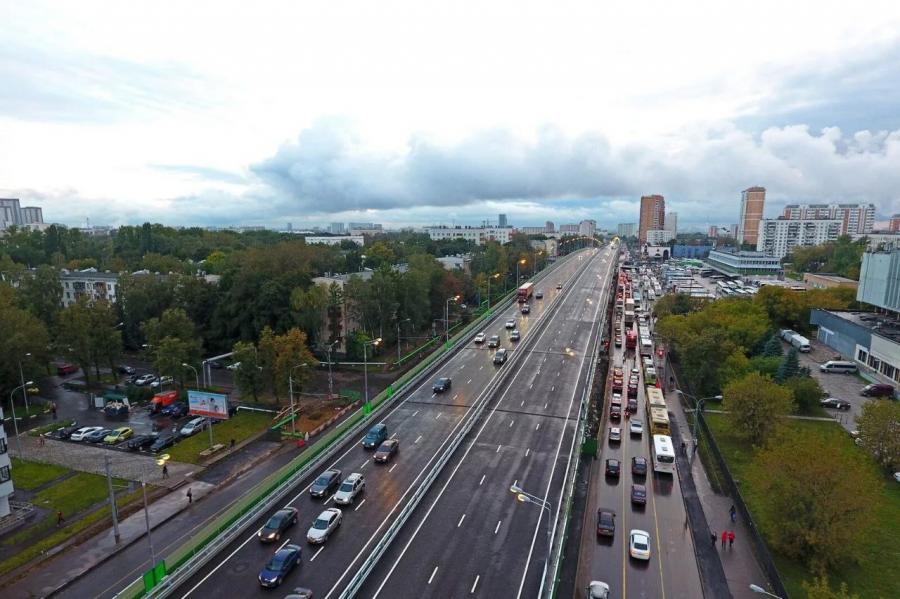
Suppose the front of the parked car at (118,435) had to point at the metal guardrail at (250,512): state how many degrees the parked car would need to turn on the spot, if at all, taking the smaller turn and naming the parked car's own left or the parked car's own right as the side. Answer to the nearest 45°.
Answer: approximately 45° to the parked car's own left

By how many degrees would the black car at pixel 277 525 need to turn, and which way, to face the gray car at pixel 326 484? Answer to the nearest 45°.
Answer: approximately 180°

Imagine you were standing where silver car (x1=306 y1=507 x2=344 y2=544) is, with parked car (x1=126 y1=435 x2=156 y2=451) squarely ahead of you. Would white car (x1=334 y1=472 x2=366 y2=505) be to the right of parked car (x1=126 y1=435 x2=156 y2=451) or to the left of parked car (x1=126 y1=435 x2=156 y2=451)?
right

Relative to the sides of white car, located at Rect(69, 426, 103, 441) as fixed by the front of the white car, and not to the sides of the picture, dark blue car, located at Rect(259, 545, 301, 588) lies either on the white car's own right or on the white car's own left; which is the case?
on the white car's own left

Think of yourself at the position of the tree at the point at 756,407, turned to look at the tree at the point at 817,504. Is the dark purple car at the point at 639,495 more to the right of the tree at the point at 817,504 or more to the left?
right

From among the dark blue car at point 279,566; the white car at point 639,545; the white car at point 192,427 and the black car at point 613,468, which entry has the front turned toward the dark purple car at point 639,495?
the white car at point 639,545

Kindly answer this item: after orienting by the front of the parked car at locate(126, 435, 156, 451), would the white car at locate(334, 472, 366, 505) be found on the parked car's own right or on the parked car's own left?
on the parked car's own left

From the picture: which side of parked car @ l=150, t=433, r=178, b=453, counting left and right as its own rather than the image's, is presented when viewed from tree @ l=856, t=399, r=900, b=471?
left

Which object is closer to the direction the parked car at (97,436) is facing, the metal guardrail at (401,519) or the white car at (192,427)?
the metal guardrail

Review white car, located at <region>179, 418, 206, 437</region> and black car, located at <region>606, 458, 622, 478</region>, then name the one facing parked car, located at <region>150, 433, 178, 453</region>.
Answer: the white car

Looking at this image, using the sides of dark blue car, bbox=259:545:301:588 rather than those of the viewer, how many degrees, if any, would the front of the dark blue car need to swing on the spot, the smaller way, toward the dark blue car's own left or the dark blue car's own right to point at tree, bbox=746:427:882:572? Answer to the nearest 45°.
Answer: approximately 135° to the dark blue car's own left
